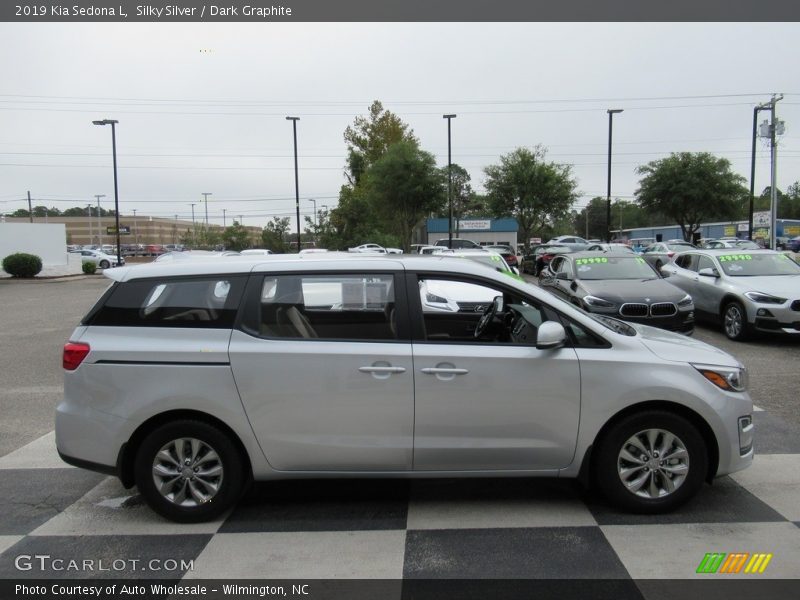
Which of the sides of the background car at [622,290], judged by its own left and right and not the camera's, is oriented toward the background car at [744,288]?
left

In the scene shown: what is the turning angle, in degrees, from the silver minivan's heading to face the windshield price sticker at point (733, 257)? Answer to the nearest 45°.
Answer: approximately 45° to its left

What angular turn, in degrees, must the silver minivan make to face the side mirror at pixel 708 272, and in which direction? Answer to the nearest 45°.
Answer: approximately 45° to its left

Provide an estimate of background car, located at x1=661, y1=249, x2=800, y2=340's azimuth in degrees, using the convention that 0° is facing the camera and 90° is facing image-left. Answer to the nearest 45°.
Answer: approximately 315°

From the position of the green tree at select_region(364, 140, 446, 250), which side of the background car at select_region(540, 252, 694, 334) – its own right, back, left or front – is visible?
back

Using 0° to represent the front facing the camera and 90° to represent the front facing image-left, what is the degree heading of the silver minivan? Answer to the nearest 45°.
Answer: approximately 270°

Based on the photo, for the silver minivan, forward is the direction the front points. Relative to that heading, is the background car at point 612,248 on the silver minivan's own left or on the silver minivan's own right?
on the silver minivan's own left

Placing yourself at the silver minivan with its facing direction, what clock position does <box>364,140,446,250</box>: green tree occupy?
The green tree is roughly at 9 o'clock from the silver minivan.

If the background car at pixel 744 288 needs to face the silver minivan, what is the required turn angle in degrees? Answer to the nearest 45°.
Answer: approximately 45° to its right

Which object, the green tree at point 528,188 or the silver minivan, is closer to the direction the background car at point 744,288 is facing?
the silver minivan

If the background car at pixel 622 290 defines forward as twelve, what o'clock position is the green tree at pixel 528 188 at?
The green tree is roughly at 7 o'clock from the background car.
